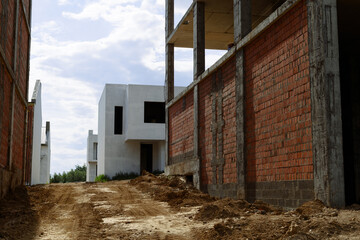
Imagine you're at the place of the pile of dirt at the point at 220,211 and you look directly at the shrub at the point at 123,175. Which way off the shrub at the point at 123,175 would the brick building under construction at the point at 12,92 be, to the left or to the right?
left

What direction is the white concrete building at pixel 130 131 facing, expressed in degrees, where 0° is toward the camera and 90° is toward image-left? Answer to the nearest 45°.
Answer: approximately 0°

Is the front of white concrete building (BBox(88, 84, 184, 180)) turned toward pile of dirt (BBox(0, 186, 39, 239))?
yes

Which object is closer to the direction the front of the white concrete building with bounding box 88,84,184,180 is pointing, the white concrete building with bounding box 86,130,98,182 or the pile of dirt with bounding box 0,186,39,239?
the pile of dirt

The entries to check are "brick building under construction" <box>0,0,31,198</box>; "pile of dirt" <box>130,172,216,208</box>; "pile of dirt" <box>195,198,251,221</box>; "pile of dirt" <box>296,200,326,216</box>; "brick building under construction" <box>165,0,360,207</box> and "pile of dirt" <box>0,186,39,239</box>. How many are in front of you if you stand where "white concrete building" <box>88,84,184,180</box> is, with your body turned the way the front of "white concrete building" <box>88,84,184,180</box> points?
6

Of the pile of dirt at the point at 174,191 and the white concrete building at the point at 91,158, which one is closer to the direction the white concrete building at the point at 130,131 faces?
the pile of dirt

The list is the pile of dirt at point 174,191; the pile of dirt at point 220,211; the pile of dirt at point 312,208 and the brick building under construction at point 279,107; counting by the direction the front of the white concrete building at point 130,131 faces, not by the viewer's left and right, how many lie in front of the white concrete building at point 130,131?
4

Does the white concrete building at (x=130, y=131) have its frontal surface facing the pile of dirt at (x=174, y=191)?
yes

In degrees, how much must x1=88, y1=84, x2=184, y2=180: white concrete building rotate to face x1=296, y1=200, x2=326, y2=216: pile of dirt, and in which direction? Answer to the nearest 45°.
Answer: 0° — it already faces it

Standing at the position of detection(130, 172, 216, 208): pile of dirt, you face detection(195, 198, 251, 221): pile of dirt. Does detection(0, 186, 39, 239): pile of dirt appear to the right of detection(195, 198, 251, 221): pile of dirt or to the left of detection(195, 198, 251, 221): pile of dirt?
right

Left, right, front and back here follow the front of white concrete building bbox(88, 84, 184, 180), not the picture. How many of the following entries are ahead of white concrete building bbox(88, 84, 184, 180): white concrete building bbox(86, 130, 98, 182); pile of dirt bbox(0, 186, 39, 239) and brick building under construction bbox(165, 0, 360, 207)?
2

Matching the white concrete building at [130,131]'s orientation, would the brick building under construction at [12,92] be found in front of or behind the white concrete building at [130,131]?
in front

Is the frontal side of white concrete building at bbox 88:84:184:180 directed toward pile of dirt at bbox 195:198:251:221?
yes

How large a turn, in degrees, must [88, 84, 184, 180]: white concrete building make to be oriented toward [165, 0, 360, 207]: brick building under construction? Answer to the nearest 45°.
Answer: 0° — it already faces it

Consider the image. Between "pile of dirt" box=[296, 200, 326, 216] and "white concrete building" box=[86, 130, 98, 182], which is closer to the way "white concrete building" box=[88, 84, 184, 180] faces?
the pile of dirt
